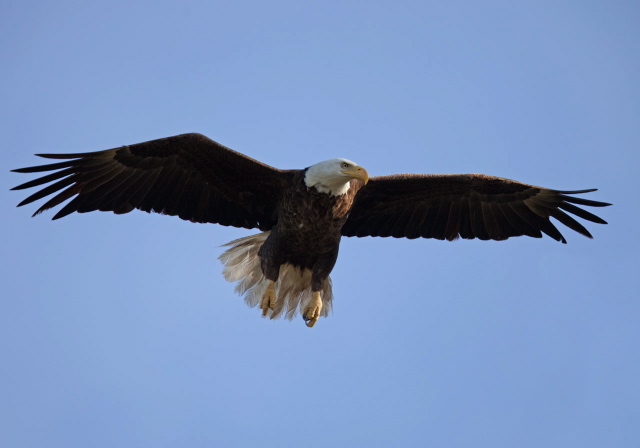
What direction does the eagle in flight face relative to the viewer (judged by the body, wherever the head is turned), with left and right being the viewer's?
facing the viewer and to the right of the viewer
